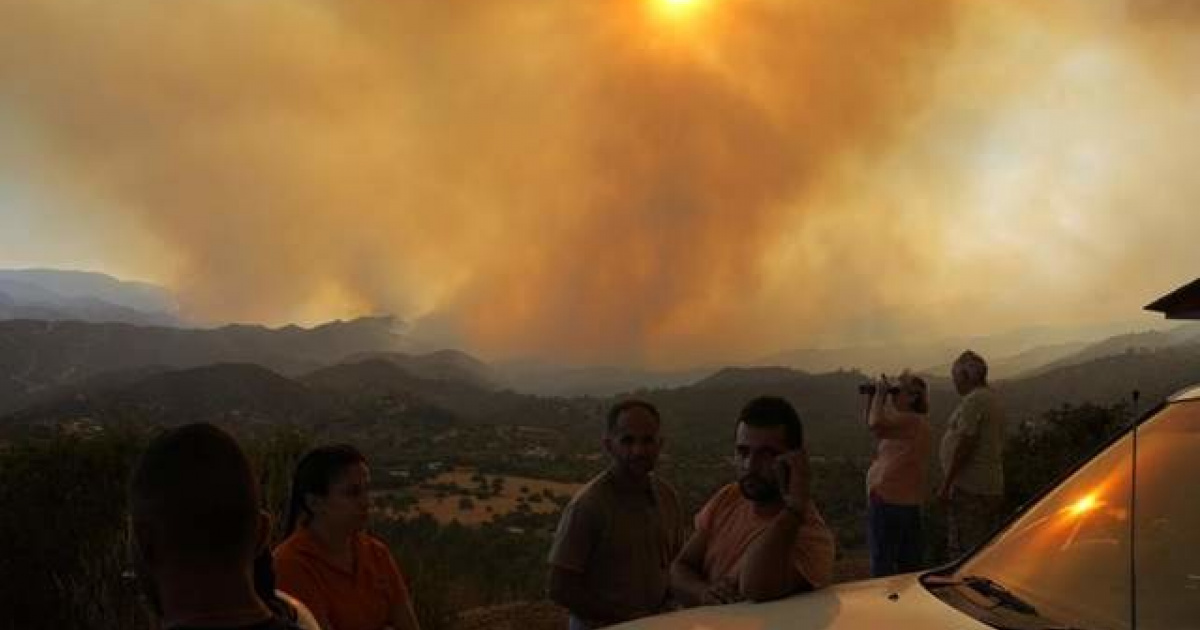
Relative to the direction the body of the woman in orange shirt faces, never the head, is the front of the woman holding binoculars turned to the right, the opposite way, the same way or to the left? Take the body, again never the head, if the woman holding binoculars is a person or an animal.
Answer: the opposite way

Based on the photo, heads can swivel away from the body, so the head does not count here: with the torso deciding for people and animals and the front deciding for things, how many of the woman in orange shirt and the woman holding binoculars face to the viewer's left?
1

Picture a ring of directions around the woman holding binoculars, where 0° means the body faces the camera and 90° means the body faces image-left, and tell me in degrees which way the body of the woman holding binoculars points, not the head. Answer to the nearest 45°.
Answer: approximately 90°

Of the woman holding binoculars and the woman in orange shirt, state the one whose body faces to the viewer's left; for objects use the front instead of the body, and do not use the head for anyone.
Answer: the woman holding binoculars

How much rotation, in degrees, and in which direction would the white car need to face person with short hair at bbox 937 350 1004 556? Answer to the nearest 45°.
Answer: approximately 135° to its right

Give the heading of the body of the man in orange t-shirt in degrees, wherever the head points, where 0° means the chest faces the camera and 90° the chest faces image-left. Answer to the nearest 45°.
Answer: approximately 45°

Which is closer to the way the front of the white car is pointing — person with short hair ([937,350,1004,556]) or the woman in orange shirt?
the woman in orange shirt

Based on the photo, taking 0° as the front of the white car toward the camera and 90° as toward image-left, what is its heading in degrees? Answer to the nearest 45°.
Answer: approximately 45°

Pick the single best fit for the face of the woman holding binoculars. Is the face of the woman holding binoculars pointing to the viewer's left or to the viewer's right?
to the viewer's left

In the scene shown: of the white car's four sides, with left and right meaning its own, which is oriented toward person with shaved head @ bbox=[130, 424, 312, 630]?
front
